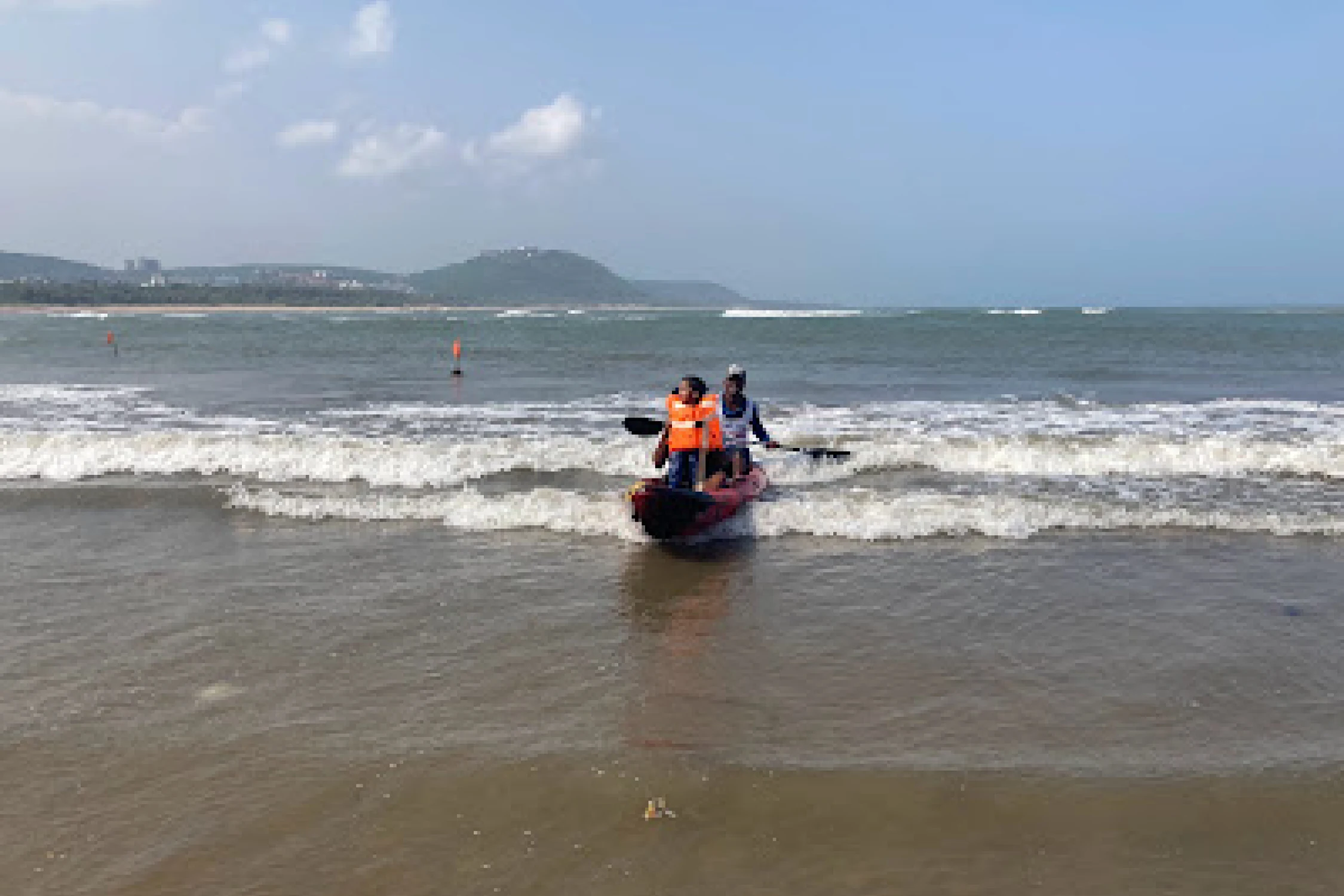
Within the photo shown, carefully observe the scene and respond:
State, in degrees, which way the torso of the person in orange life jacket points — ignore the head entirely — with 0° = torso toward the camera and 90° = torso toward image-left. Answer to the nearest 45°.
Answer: approximately 0°
